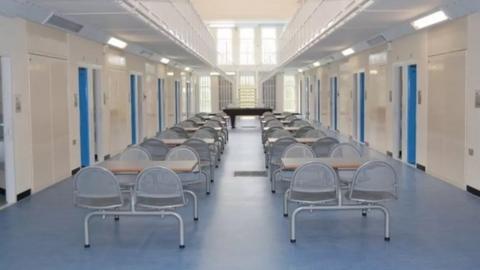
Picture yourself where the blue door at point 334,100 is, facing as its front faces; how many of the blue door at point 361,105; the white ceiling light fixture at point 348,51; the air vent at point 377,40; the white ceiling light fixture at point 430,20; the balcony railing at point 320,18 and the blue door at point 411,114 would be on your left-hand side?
6

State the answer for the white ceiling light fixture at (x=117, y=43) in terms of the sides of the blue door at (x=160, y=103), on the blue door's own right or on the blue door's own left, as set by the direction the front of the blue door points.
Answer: on the blue door's own right

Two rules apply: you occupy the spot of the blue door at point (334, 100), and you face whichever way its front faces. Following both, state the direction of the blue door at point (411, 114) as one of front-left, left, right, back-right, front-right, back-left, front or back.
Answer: left

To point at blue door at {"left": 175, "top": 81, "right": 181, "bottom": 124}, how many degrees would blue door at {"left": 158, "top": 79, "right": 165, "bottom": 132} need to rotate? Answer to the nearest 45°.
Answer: approximately 90° to its left

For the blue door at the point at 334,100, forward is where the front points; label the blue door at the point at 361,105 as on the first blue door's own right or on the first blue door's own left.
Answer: on the first blue door's own left

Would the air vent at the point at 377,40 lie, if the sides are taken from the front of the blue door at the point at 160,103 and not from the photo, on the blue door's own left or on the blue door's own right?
on the blue door's own right

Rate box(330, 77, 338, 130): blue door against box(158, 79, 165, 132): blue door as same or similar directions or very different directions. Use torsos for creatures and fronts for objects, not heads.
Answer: very different directions

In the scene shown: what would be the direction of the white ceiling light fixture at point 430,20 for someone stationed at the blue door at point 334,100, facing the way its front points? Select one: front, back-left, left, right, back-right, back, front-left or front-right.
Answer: left

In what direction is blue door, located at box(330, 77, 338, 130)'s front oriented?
to the viewer's left

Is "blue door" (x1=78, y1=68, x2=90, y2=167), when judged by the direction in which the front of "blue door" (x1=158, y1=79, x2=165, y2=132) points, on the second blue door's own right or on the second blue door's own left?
on the second blue door's own right

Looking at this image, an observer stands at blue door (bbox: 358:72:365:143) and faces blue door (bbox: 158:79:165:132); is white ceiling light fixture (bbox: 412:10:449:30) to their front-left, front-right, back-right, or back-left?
back-left

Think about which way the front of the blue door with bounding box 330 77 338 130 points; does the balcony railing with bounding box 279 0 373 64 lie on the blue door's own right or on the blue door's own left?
on the blue door's own left

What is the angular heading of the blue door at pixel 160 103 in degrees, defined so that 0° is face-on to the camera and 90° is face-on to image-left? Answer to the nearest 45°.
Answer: approximately 270°

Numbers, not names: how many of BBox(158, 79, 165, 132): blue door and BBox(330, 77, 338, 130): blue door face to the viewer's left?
1

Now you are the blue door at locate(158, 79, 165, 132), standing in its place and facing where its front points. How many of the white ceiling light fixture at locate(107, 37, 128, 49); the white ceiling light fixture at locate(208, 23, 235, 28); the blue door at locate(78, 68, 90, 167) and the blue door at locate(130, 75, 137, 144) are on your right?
3
